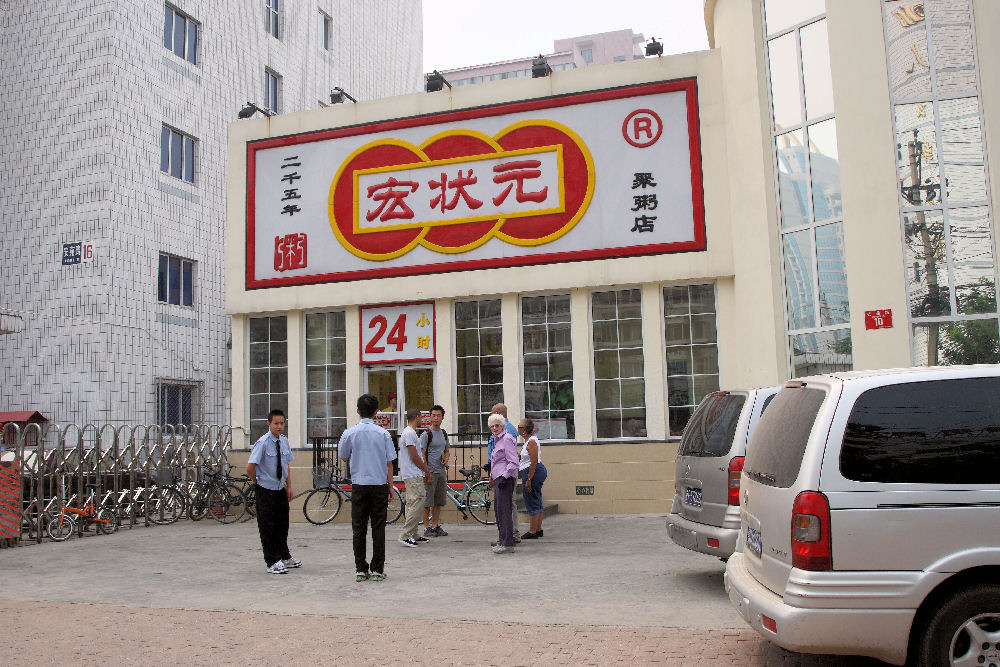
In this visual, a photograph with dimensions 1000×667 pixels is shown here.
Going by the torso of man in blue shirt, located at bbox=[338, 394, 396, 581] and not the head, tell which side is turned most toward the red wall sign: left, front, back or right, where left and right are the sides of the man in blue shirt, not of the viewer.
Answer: right

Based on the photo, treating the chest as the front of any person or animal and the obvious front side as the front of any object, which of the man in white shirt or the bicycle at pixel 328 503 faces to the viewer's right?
the man in white shirt

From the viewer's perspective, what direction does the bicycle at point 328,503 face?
to the viewer's left

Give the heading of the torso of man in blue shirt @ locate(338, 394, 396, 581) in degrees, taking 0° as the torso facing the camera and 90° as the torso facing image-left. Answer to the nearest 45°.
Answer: approximately 180°

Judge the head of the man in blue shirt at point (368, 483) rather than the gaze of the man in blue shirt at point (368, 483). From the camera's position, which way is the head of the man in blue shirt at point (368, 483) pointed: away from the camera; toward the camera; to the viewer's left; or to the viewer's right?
away from the camera

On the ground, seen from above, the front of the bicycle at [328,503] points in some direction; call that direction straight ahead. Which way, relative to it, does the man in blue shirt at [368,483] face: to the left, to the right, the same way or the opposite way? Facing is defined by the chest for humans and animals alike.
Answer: to the right

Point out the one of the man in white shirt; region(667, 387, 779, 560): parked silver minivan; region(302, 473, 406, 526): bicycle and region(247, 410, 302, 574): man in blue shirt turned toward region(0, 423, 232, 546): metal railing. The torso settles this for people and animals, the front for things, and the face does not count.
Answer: the bicycle

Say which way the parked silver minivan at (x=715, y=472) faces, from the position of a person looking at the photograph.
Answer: facing away from the viewer and to the right of the viewer

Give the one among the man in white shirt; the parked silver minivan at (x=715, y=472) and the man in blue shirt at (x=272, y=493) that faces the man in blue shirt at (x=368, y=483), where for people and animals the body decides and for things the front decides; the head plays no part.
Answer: the man in blue shirt at (x=272, y=493)
